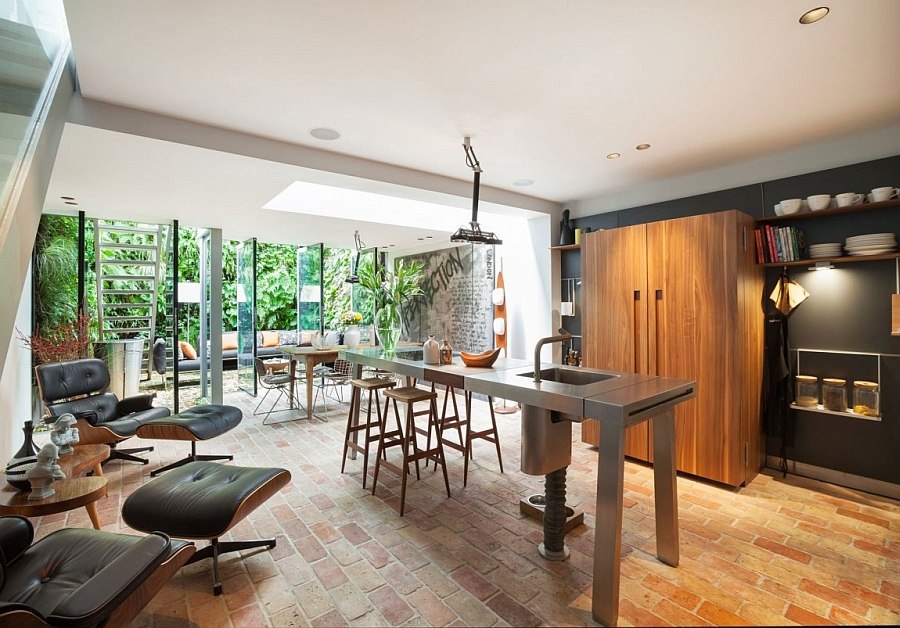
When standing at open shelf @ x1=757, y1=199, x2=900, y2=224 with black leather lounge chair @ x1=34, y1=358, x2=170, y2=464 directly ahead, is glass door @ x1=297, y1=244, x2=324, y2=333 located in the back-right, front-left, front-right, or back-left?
front-right

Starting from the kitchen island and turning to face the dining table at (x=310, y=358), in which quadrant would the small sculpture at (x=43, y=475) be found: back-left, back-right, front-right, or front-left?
front-left

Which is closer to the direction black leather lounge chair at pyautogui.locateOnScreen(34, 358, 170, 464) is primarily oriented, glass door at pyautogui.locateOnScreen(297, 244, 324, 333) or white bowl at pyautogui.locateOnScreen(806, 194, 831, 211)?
the white bowl

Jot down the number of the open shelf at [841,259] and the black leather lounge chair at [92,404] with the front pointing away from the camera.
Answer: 0

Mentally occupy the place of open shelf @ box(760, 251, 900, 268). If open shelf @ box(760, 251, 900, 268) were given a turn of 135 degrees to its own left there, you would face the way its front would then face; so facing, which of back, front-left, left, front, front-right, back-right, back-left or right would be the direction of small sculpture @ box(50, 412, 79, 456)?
back

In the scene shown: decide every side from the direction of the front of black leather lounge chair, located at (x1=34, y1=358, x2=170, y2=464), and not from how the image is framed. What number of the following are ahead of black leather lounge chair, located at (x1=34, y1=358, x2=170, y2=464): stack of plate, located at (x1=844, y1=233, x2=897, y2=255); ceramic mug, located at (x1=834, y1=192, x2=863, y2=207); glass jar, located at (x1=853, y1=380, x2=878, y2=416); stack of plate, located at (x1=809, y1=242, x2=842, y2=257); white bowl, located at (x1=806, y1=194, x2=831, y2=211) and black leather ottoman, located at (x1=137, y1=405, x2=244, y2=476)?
6

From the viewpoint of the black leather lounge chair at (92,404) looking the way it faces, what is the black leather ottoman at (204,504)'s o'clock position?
The black leather ottoman is roughly at 1 o'clock from the black leather lounge chair.

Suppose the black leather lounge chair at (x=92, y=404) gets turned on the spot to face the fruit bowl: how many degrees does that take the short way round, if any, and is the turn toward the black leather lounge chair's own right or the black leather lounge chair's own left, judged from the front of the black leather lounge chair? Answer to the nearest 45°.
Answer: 0° — it already faces it

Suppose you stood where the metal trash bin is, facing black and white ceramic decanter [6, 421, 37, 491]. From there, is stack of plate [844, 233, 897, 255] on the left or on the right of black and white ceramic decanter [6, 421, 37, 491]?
left

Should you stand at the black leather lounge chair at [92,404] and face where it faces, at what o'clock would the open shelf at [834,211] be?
The open shelf is roughly at 12 o'clock from the black leather lounge chair.

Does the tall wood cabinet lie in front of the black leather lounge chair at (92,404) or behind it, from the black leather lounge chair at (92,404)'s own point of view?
in front

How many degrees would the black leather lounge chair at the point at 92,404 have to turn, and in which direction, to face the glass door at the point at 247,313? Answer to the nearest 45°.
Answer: approximately 90° to its left

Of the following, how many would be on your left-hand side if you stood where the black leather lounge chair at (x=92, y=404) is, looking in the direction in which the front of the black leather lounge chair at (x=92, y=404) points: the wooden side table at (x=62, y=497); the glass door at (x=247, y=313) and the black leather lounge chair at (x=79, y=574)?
1

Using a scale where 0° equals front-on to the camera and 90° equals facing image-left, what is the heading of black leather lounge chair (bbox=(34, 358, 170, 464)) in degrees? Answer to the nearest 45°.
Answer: approximately 315°
